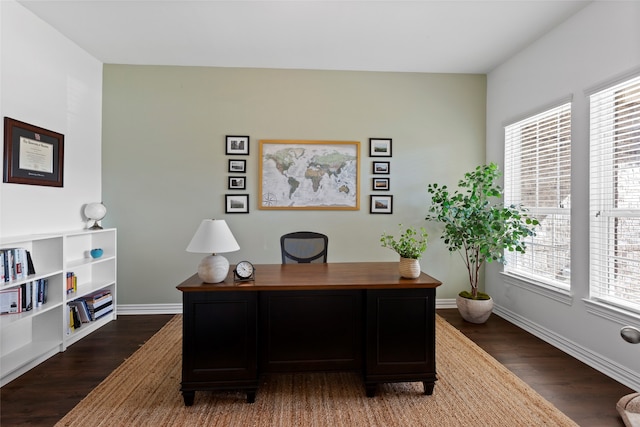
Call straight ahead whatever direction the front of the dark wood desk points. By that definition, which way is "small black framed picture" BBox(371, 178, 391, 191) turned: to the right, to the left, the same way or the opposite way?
the opposite way

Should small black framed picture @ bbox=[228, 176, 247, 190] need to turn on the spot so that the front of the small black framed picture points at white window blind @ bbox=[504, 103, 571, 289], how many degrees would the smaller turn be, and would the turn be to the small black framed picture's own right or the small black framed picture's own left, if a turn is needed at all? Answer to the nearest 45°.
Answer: approximately 45° to the small black framed picture's own left

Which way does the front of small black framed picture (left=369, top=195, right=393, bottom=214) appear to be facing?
toward the camera

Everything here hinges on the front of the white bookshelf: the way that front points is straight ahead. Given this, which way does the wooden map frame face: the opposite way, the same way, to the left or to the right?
to the right

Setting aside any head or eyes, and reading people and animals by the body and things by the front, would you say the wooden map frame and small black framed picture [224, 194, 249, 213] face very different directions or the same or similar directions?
same or similar directions

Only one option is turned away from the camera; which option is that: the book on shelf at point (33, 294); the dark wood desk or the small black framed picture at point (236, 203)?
the dark wood desk

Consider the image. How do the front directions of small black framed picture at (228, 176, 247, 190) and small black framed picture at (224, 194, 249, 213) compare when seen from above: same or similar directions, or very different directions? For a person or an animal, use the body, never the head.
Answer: same or similar directions

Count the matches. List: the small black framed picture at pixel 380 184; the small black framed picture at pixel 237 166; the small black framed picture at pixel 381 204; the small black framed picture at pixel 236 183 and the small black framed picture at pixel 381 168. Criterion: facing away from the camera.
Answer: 0

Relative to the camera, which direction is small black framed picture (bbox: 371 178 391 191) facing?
toward the camera

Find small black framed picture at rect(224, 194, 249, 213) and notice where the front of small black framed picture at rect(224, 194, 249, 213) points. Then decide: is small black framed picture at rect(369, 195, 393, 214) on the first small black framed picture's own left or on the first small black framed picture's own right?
on the first small black framed picture's own left

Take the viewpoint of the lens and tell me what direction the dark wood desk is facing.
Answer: facing away from the viewer

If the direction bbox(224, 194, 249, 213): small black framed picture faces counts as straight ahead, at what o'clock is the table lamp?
The table lamp is roughly at 12 o'clock from the small black framed picture.

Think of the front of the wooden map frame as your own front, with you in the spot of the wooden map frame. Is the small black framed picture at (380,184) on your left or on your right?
on your left

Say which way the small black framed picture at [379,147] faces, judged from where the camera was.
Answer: facing the viewer

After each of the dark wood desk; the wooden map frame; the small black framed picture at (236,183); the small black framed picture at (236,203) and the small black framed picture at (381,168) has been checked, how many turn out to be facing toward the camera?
4

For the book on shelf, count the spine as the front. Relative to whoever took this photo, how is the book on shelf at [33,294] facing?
facing the viewer and to the right of the viewer

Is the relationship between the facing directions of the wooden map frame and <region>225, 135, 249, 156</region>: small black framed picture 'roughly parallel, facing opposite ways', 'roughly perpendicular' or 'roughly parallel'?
roughly parallel

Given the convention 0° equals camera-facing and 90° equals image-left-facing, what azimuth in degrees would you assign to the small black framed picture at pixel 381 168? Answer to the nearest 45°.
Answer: approximately 0°

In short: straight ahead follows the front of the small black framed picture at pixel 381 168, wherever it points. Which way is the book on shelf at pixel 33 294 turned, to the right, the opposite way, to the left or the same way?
to the left
